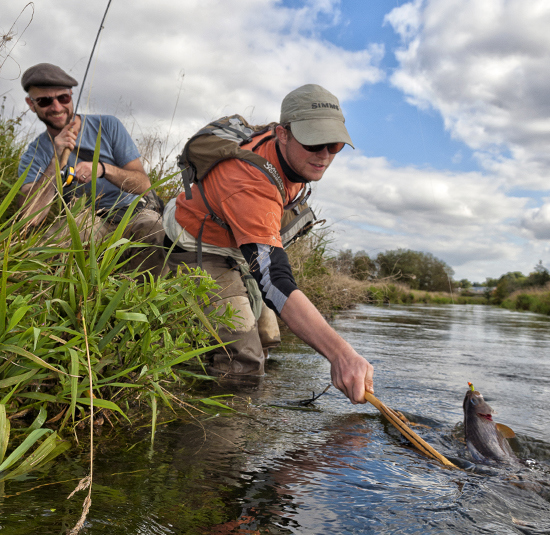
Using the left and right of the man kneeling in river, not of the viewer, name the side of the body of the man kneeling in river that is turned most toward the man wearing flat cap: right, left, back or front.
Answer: back

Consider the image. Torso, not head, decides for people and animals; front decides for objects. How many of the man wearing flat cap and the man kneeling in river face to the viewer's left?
0

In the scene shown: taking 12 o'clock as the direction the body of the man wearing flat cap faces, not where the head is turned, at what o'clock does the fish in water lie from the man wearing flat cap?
The fish in water is roughly at 11 o'clock from the man wearing flat cap.

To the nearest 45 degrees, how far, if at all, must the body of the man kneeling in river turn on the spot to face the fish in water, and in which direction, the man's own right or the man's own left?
0° — they already face it

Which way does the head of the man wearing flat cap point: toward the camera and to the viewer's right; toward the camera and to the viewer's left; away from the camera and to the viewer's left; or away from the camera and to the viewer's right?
toward the camera and to the viewer's right

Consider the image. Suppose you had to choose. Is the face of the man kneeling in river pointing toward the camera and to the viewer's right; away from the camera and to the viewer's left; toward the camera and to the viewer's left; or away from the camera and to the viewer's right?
toward the camera and to the viewer's right

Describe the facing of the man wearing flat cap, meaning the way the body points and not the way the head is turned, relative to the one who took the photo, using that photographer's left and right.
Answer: facing the viewer

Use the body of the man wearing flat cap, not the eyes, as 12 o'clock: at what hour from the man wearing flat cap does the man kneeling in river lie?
The man kneeling in river is roughly at 11 o'clock from the man wearing flat cap.
